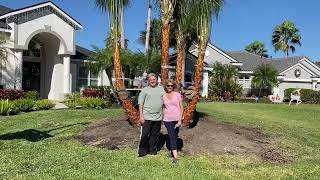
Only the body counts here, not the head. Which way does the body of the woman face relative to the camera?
toward the camera

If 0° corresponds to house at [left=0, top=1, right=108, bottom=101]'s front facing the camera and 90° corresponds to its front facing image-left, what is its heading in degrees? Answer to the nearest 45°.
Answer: approximately 315°

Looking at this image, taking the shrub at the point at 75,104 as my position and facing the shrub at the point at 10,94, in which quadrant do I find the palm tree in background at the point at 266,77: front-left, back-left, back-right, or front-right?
back-right

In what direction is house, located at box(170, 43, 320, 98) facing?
toward the camera

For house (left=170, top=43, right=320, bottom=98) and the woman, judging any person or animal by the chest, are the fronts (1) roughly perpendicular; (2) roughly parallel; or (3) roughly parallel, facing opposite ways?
roughly parallel

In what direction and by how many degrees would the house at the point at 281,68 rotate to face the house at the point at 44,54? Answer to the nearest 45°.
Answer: approximately 45° to its right

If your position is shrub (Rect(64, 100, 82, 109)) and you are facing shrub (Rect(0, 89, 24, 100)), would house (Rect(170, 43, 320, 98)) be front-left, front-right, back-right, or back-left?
back-right

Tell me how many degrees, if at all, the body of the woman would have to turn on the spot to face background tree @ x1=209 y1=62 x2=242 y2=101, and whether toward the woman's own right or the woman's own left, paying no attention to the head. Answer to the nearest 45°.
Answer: approximately 180°

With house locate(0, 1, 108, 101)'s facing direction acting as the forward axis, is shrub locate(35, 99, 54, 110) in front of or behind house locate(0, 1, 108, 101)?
in front

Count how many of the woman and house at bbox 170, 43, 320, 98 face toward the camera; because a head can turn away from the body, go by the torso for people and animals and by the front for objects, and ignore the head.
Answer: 2

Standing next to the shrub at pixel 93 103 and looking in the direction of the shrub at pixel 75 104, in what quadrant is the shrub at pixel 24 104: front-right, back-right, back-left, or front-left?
front-left
